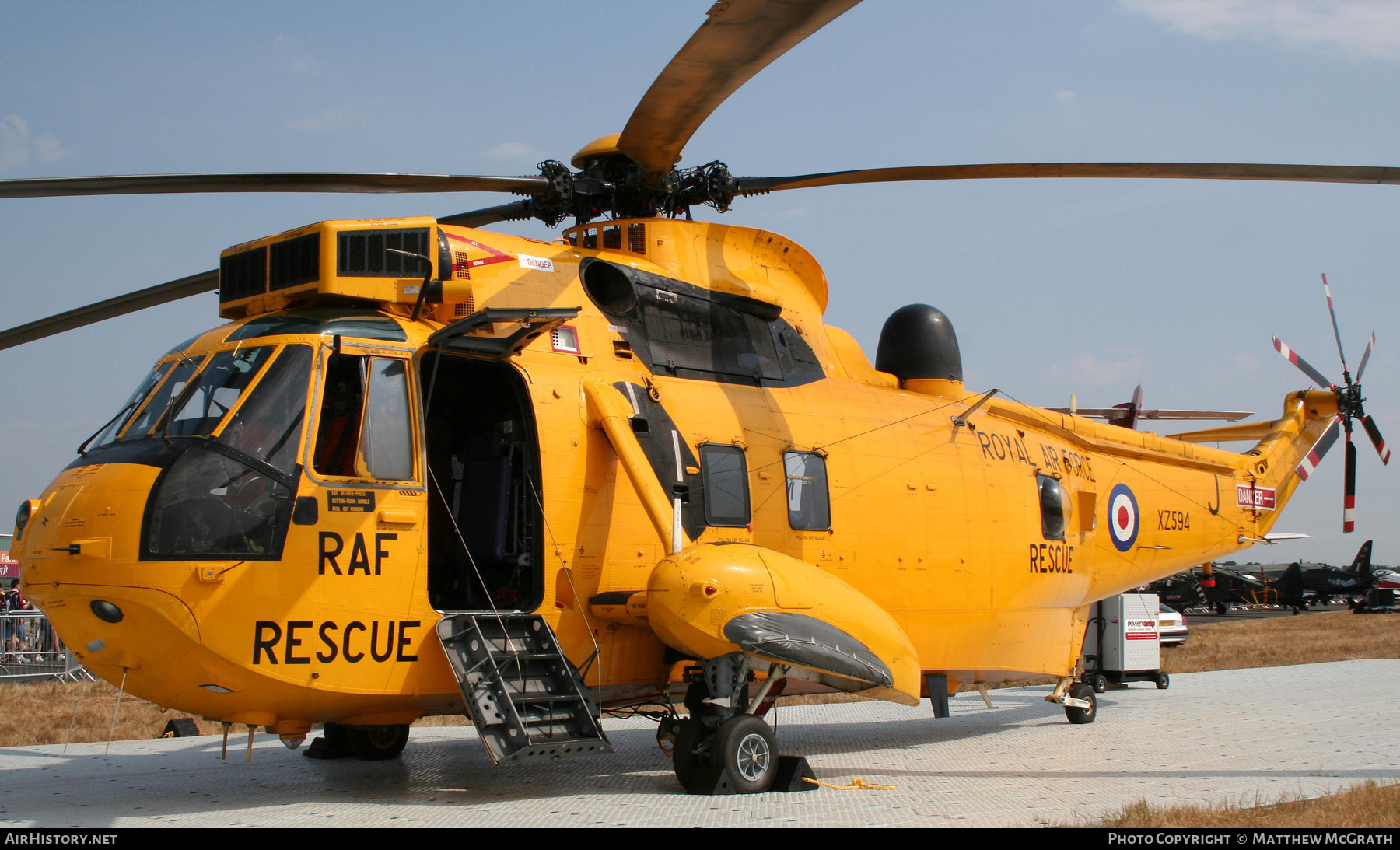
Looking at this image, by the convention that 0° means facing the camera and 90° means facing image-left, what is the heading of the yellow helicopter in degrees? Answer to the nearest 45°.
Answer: approximately 45°

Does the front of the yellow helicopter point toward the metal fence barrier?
no
